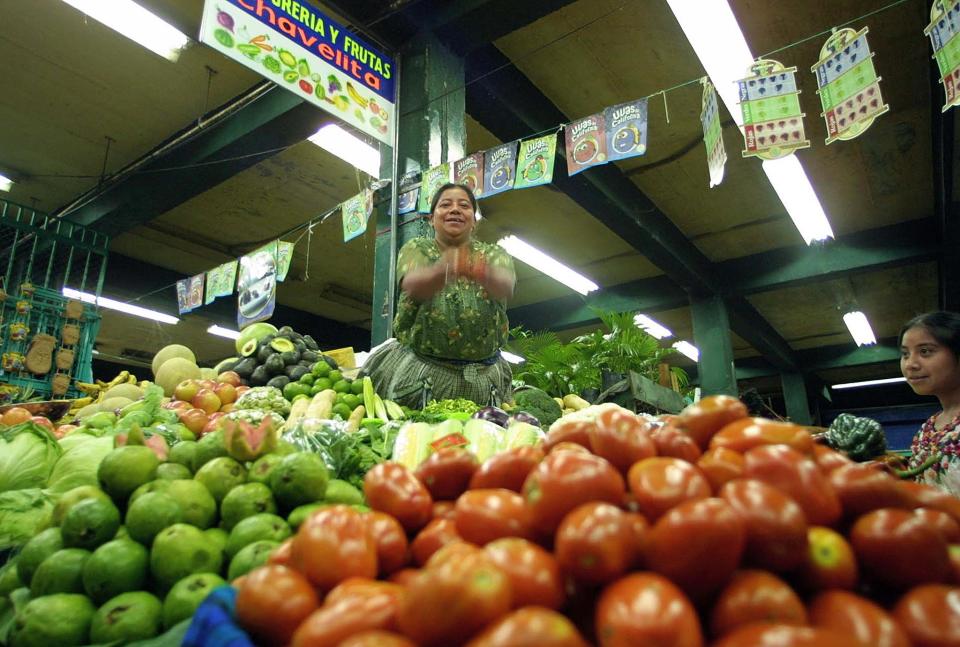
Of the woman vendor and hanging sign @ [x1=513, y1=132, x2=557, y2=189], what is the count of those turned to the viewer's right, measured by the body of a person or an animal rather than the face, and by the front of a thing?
0

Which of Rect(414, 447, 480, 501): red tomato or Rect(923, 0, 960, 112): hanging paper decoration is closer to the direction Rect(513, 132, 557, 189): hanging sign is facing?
the red tomato

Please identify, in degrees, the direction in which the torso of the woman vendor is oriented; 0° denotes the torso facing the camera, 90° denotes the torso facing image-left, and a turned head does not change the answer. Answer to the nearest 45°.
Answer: approximately 0°

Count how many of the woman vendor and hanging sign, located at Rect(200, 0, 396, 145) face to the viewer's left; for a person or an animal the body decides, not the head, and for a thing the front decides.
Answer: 0
